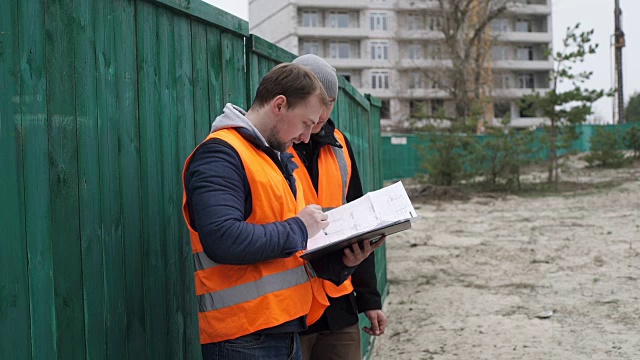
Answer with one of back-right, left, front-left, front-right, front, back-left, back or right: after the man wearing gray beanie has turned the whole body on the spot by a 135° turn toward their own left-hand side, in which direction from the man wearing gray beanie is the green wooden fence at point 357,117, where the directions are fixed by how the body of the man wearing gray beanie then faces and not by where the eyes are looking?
left

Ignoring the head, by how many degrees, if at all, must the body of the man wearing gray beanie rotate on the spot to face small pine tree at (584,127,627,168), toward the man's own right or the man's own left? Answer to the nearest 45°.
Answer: approximately 180°

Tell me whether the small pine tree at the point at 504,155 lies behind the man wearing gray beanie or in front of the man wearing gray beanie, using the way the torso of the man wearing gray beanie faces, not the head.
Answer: behind

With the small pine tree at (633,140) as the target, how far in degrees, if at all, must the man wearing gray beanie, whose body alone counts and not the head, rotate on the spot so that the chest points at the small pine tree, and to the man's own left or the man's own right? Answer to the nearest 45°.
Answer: approximately 180°

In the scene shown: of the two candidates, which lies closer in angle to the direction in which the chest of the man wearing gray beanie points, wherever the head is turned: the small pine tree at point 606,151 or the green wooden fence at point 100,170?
the green wooden fence

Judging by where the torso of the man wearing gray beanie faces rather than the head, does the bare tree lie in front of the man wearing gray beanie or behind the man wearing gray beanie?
behind

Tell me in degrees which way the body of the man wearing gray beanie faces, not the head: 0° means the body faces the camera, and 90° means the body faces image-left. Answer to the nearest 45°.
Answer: approximately 45°

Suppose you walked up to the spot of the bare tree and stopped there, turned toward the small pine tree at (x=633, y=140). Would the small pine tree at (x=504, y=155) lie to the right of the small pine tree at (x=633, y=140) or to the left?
right
